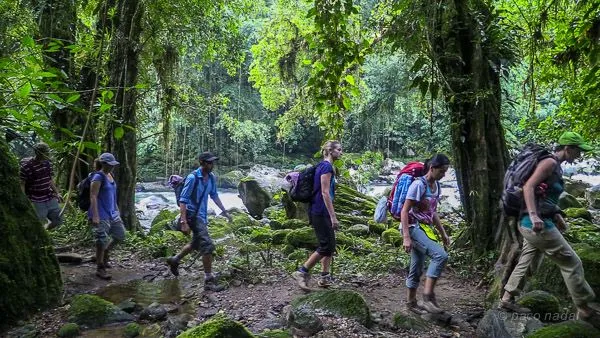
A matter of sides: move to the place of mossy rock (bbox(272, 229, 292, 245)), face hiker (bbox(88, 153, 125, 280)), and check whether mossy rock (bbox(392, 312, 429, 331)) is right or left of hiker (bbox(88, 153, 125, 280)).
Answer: left

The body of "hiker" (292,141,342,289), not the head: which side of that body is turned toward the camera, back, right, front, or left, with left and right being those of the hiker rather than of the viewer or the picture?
right

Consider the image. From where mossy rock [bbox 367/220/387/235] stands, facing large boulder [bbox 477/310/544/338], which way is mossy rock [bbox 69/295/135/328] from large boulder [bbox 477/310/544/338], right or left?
right

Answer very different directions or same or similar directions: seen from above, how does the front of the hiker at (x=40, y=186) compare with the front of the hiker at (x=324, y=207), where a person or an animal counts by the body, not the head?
same or similar directions

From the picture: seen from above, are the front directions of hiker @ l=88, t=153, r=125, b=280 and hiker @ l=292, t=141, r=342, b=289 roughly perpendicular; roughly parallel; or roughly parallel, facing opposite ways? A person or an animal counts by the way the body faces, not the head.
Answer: roughly parallel

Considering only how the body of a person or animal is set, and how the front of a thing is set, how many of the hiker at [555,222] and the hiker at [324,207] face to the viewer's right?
2

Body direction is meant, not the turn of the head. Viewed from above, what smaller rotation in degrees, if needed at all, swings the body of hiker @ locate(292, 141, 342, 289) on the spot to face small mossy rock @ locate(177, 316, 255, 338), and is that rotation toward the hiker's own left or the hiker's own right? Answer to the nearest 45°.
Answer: approximately 90° to the hiker's own right

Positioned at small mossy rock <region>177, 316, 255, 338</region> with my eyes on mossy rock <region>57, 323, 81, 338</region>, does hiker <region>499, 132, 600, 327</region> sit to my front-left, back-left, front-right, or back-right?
back-right

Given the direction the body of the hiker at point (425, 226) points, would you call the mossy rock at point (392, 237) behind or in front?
behind

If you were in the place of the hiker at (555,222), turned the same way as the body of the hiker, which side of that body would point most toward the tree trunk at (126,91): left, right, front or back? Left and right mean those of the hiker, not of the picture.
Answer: back
